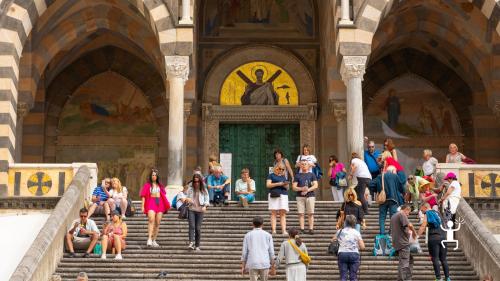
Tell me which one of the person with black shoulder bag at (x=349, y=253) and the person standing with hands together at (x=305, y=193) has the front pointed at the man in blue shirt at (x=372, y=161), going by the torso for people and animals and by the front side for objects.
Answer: the person with black shoulder bag

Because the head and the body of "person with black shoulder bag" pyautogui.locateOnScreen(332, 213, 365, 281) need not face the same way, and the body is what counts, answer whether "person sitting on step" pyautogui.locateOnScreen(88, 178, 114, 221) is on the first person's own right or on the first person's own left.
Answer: on the first person's own left

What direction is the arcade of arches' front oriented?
toward the camera

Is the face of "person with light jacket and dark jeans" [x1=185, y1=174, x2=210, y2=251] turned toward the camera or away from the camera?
toward the camera

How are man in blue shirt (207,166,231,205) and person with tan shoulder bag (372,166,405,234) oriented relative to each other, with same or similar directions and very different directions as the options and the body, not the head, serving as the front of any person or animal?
very different directions

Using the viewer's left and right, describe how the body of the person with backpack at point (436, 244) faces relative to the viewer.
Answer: facing away from the viewer and to the left of the viewer

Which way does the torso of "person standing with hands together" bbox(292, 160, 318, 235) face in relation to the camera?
toward the camera

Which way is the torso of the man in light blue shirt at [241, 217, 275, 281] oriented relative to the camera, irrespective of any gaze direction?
away from the camera

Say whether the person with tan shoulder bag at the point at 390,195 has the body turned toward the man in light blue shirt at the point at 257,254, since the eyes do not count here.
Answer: no

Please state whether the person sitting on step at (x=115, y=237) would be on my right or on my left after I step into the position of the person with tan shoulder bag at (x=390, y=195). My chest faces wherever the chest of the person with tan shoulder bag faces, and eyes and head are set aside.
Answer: on my left

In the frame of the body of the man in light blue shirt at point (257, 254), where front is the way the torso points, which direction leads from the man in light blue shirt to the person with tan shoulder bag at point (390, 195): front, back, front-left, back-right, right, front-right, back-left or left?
front-right

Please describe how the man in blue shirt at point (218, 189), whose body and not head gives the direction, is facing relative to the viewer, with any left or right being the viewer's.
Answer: facing the viewer

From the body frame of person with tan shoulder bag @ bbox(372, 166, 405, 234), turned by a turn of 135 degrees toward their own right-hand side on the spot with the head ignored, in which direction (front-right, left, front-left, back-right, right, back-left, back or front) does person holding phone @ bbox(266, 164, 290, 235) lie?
back-right

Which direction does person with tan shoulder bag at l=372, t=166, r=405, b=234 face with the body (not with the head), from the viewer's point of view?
away from the camera

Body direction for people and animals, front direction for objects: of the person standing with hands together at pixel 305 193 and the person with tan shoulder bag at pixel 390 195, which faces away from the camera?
the person with tan shoulder bag

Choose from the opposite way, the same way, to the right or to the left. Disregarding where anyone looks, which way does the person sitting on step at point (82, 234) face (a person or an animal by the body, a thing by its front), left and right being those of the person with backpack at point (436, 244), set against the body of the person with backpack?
the opposite way

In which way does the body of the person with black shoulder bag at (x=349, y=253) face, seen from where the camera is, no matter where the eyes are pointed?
away from the camera

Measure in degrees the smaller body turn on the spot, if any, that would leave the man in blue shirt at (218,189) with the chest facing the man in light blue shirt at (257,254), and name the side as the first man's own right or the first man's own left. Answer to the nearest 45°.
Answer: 0° — they already face them
